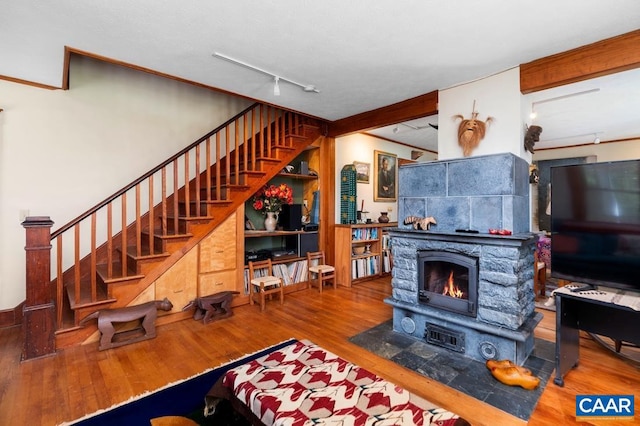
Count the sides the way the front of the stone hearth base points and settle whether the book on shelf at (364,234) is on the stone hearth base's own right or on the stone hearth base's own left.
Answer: on the stone hearth base's own right

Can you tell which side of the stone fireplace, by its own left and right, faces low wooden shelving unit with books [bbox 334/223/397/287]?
right

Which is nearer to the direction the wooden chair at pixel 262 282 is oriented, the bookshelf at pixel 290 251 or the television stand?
the television stand

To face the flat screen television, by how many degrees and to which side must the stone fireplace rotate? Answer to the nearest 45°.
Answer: approximately 135° to its left

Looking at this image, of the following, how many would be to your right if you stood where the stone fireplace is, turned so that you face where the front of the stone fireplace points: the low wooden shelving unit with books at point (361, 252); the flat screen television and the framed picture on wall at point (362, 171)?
2

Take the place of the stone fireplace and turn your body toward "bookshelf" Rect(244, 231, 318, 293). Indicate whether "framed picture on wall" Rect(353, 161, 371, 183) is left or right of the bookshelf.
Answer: right

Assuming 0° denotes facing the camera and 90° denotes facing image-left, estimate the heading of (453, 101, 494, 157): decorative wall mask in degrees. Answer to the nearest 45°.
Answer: approximately 45°
